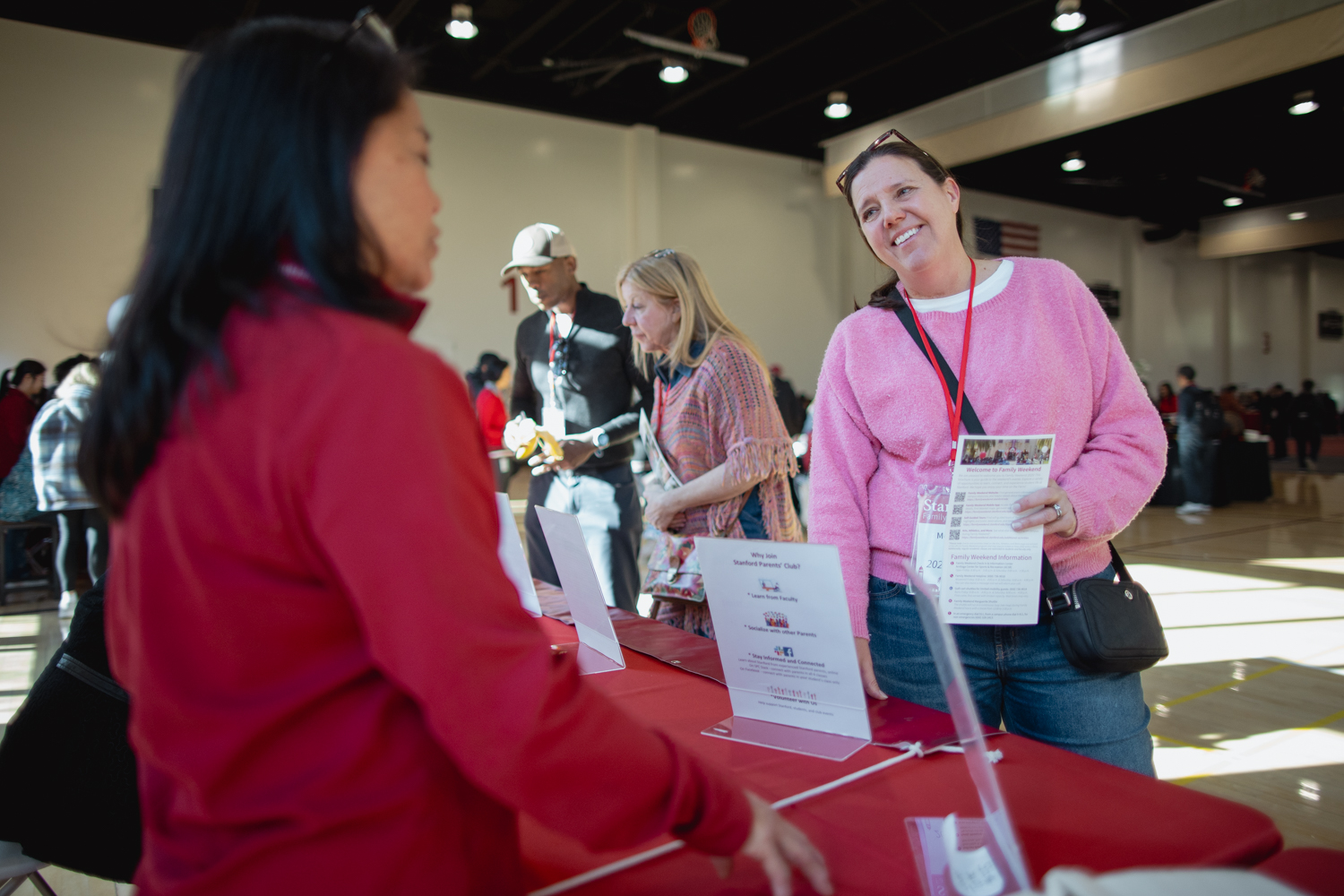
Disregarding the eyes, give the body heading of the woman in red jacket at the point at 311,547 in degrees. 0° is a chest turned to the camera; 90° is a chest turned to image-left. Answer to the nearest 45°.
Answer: approximately 225°

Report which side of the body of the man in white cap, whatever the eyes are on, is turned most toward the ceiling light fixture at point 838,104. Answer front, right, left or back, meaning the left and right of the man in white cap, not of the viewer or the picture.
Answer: back

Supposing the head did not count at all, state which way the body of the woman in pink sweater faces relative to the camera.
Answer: toward the camera

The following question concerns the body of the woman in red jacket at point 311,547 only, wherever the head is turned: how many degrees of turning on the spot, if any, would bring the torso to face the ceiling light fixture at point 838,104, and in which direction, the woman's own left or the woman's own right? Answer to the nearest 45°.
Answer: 0° — they already face it

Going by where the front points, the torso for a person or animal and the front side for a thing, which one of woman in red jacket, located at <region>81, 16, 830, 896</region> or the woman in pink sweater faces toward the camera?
the woman in pink sweater

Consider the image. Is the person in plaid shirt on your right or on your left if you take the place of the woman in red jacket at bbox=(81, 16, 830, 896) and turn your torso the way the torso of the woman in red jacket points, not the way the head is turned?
on your left

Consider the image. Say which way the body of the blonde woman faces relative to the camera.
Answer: to the viewer's left

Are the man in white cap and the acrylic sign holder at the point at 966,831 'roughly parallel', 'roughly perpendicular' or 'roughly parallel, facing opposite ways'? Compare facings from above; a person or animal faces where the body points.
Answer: roughly perpendicular

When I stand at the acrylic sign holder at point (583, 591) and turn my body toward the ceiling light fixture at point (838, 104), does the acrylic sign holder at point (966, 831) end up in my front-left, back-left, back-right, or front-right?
back-right

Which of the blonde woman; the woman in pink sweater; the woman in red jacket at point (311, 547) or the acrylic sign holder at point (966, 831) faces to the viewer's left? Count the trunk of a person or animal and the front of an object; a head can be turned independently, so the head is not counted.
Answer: the blonde woman

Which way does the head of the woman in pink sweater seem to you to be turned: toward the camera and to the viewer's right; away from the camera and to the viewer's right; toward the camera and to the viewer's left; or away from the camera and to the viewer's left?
toward the camera and to the viewer's left

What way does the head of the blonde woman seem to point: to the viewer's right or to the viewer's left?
to the viewer's left

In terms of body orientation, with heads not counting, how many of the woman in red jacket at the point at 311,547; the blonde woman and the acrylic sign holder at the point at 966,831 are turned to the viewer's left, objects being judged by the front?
1

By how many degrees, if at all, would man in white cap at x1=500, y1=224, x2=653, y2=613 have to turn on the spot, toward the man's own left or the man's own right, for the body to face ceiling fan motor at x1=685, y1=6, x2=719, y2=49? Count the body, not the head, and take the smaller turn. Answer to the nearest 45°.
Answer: approximately 135° to the man's own right

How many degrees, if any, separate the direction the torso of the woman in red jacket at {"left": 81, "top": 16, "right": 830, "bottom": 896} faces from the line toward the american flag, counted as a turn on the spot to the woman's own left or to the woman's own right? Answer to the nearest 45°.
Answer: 0° — they already face it

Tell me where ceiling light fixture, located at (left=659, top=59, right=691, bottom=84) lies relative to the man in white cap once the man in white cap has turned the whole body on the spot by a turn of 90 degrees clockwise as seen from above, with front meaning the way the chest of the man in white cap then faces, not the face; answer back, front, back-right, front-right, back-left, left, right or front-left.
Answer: front-right

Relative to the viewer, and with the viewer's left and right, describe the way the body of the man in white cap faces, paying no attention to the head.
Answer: facing the viewer and to the left of the viewer

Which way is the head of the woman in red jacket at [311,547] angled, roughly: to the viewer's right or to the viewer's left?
to the viewer's right

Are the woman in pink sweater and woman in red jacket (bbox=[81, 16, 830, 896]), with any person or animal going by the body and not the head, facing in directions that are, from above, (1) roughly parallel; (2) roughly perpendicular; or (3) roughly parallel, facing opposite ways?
roughly parallel, facing opposite ways
